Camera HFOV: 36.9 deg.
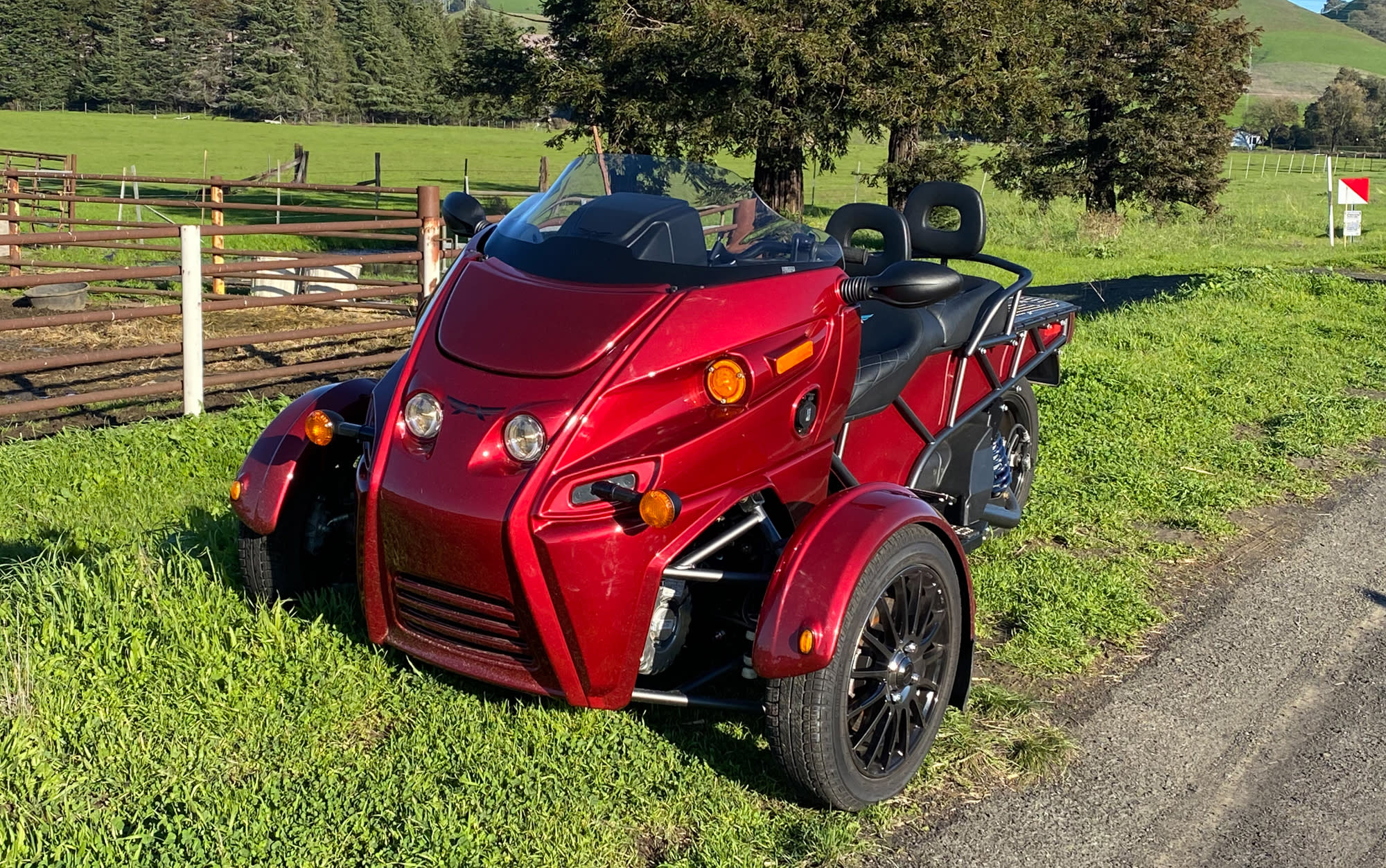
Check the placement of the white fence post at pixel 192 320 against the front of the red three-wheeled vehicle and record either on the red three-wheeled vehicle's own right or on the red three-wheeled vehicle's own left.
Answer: on the red three-wheeled vehicle's own right

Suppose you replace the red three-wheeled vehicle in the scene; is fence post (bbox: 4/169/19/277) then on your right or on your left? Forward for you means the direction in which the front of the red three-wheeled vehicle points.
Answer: on your right

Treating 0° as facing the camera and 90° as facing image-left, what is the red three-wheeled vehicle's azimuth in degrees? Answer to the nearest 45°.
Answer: approximately 45°

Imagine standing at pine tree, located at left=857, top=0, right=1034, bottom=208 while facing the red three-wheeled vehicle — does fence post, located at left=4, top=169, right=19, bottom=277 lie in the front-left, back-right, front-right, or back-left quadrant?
front-right

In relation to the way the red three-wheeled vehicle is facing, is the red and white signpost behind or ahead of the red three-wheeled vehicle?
behind

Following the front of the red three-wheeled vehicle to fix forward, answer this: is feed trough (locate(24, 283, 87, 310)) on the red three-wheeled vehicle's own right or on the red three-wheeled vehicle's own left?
on the red three-wheeled vehicle's own right

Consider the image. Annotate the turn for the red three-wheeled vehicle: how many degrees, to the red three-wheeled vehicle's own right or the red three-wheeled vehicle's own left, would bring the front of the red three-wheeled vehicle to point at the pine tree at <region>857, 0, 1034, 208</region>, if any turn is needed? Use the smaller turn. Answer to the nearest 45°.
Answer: approximately 135° to the red three-wheeled vehicle's own right

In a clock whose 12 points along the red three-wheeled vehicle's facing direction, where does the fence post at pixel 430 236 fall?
The fence post is roughly at 4 o'clock from the red three-wheeled vehicle.
